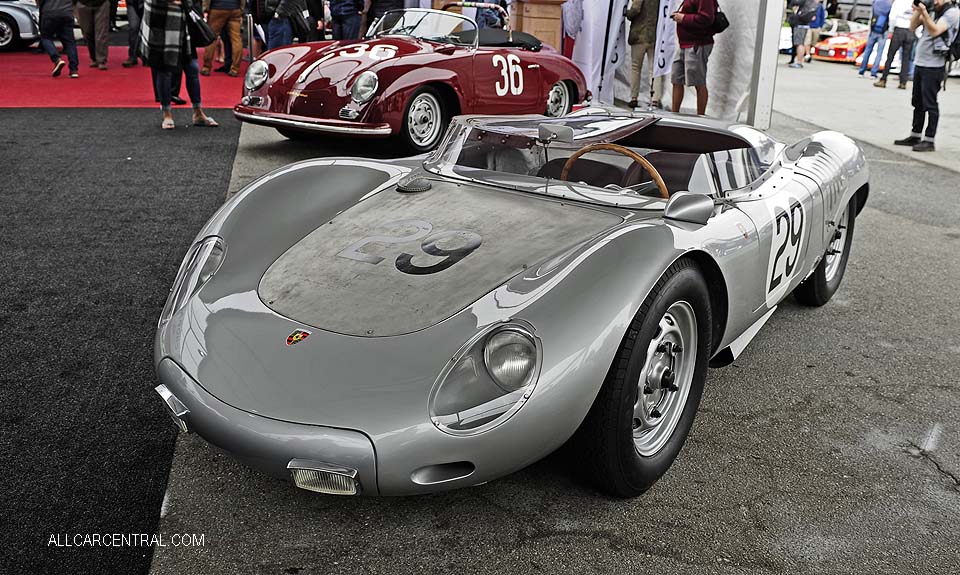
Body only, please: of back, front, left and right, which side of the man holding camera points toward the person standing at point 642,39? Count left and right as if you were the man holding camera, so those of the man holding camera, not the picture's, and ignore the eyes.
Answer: front

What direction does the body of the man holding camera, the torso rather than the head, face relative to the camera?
to the viewer's left

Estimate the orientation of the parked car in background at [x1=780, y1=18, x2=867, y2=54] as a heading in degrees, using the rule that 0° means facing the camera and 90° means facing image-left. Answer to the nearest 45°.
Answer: approximately 45°

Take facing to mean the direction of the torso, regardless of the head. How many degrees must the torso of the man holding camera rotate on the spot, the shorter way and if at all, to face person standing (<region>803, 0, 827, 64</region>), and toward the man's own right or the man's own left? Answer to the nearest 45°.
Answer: approximately 90° to the man's own right

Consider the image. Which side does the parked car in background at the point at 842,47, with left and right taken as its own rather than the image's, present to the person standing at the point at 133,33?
front

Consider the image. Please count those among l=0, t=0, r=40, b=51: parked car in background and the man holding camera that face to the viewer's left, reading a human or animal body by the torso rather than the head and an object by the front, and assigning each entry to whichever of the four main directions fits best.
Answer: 1

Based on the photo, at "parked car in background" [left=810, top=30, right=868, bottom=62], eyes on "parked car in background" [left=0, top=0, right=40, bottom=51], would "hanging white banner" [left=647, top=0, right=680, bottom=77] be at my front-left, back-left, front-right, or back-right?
front-left

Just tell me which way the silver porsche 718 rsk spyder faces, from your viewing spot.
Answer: facing the viewer and to the left of the viewer

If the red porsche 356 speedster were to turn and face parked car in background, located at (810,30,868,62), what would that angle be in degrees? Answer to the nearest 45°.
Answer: approximately 180°

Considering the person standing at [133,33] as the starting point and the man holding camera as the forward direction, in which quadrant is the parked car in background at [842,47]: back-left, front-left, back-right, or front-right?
front-left

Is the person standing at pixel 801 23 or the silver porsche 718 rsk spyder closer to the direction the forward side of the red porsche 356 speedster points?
the silver porsche 718 rsk spyder
